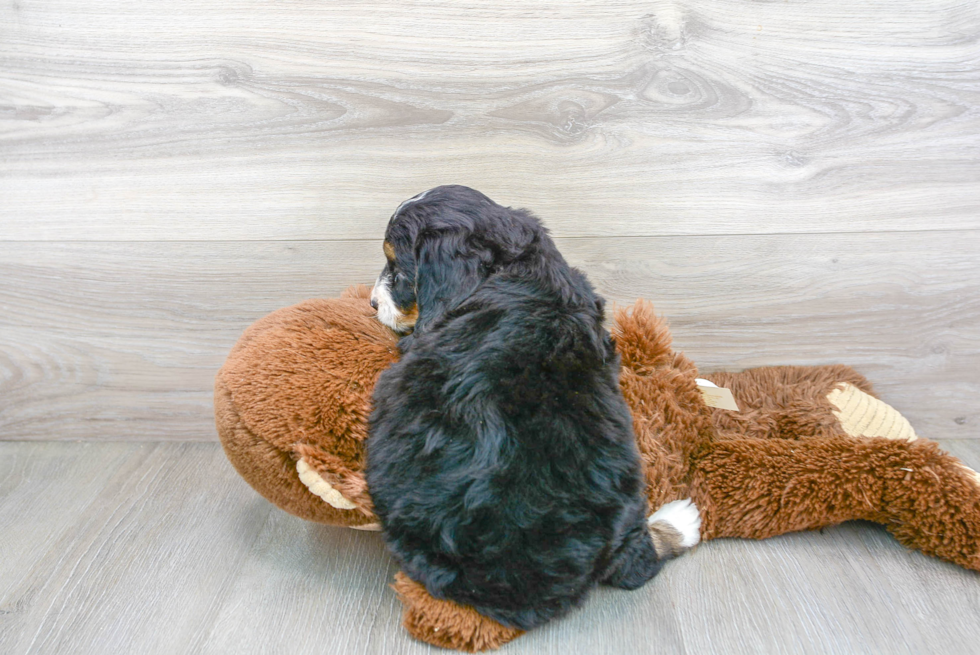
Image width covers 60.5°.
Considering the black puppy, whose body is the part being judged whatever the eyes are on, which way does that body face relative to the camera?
away from the camera
